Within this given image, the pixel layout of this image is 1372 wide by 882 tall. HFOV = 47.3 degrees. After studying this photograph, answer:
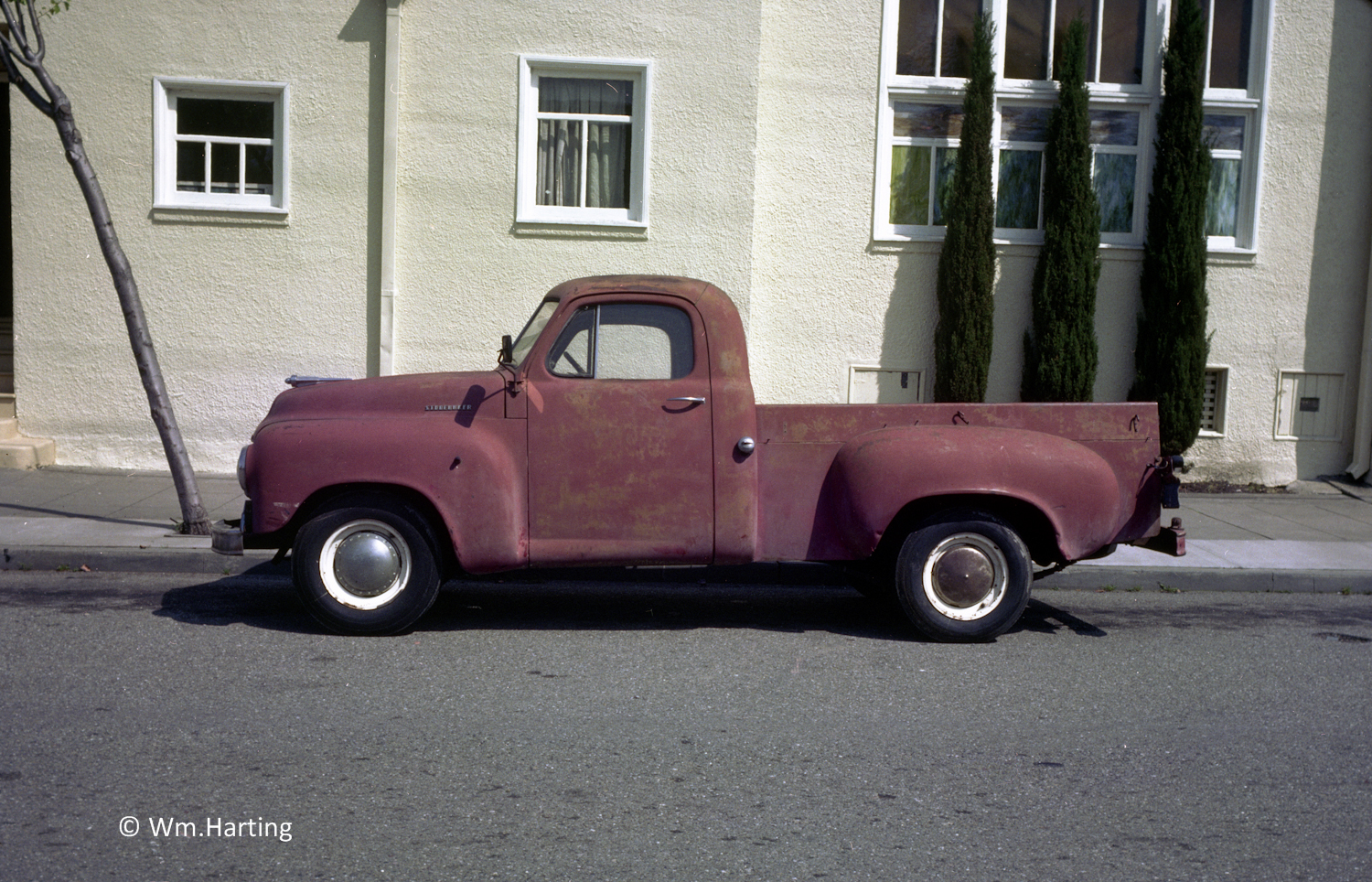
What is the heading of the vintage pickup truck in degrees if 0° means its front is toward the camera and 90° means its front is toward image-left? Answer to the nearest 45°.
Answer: approximately 90°

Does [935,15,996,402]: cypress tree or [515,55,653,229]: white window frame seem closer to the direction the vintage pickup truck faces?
the white window frame

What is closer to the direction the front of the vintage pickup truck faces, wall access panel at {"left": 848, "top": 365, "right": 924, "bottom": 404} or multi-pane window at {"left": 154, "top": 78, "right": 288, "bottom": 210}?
the multi-pane window
